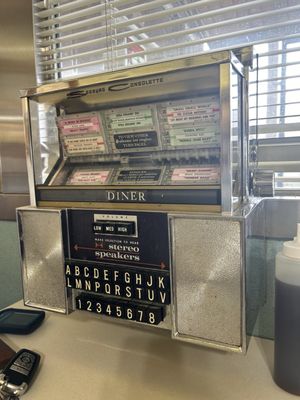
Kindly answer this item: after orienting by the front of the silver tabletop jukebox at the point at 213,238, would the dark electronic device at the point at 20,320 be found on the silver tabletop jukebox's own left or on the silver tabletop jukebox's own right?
on the silver tabletop jukebox's own right

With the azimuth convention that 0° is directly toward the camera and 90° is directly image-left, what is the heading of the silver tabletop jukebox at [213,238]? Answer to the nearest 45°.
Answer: approximately 45°
